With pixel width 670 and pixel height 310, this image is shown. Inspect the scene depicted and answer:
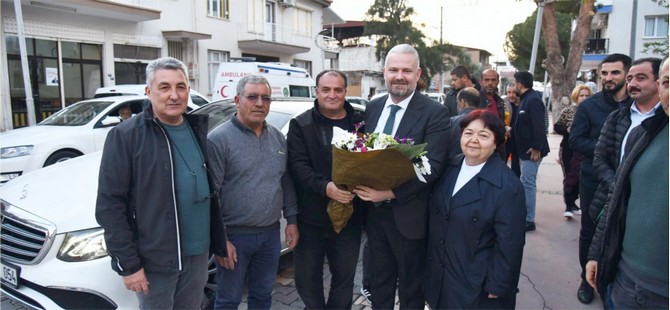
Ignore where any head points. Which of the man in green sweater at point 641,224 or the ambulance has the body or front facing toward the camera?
the man in green sweater

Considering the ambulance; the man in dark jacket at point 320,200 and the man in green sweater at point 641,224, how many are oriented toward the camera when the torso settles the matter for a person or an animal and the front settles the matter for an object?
2

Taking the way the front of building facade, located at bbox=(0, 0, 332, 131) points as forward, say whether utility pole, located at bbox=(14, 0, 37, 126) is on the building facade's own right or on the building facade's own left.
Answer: on the building facade's own right

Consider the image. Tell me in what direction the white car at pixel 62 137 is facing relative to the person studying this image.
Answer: facing the viewer and to the left of the viewer

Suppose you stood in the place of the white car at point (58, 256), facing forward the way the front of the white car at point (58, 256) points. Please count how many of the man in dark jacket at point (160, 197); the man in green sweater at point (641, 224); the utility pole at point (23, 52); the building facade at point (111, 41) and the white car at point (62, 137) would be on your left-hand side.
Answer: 2

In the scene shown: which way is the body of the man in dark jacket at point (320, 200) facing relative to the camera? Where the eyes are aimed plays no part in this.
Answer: toward the camera

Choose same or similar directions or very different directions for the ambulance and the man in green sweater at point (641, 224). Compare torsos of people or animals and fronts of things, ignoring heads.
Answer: very different directions

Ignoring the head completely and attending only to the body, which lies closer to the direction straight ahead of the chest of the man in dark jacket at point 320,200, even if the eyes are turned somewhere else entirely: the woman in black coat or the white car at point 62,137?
the woman in black coat

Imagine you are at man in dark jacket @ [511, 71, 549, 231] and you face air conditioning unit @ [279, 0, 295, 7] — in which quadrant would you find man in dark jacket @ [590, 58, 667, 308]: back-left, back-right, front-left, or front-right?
back-left

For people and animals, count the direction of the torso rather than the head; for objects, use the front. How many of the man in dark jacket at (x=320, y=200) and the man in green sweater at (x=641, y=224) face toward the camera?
2

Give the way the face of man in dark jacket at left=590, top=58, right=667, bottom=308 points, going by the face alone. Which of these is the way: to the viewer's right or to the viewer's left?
to the viewer's left
